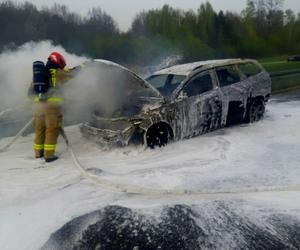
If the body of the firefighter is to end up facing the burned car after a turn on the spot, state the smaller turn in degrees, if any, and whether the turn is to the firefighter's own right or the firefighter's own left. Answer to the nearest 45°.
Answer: approximately 45° to the firefighter's own right

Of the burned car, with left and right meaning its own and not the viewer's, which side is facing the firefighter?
front

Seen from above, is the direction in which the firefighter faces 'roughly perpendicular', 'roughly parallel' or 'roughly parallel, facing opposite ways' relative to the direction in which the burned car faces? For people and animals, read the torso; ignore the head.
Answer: roughly parallel, facing opposite ways

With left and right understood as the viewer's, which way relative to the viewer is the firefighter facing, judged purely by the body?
facing away from the viewer and to the right of the viewer

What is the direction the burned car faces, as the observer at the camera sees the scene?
facing the viewer and to the left of the viewer

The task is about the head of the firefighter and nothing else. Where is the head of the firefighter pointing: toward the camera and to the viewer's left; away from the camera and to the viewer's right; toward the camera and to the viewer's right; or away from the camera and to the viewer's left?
away from the camera and to the viewer's right
